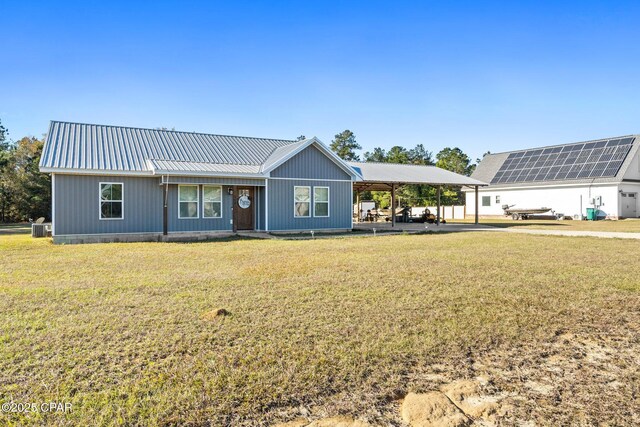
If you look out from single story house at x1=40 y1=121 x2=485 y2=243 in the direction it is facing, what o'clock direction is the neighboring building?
The neighboring building is roughly at 8 o'clock from the single story house.

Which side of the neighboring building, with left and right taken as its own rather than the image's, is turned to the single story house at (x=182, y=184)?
right

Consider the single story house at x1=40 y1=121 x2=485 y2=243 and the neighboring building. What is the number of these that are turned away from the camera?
0

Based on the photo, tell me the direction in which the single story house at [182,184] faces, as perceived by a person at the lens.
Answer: facing the viewer

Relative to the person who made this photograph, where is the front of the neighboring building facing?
facing the viewer and to the right of the viewer

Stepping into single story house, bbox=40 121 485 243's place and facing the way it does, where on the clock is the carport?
The carport is roughly at 8 o'clock from the single story house.
